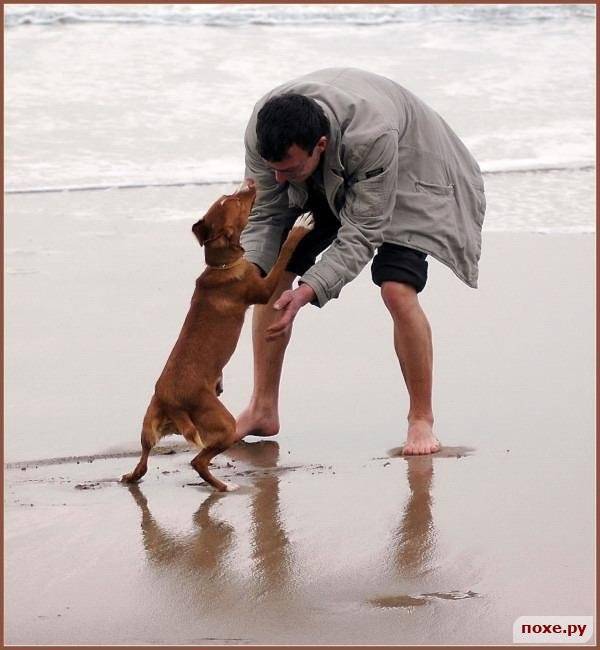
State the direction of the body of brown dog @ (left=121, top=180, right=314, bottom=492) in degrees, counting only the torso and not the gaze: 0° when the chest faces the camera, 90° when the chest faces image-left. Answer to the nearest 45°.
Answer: approximately 225°

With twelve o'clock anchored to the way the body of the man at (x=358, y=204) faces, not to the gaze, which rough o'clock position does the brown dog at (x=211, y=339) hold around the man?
The brown dog is roughly at 12 o'clock from the man.

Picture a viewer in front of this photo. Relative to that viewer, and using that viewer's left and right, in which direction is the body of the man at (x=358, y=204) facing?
facing the viewer and to the left of the viewer

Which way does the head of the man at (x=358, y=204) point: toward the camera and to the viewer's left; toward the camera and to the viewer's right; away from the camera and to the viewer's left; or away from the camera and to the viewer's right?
toward the camera and to the viewer's left

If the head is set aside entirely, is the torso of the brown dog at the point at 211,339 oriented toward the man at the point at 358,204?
yes

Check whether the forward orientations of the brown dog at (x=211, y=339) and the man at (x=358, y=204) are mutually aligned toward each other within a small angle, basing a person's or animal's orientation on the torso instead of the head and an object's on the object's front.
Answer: yes

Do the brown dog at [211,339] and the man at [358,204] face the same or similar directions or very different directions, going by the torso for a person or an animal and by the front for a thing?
very different directions
